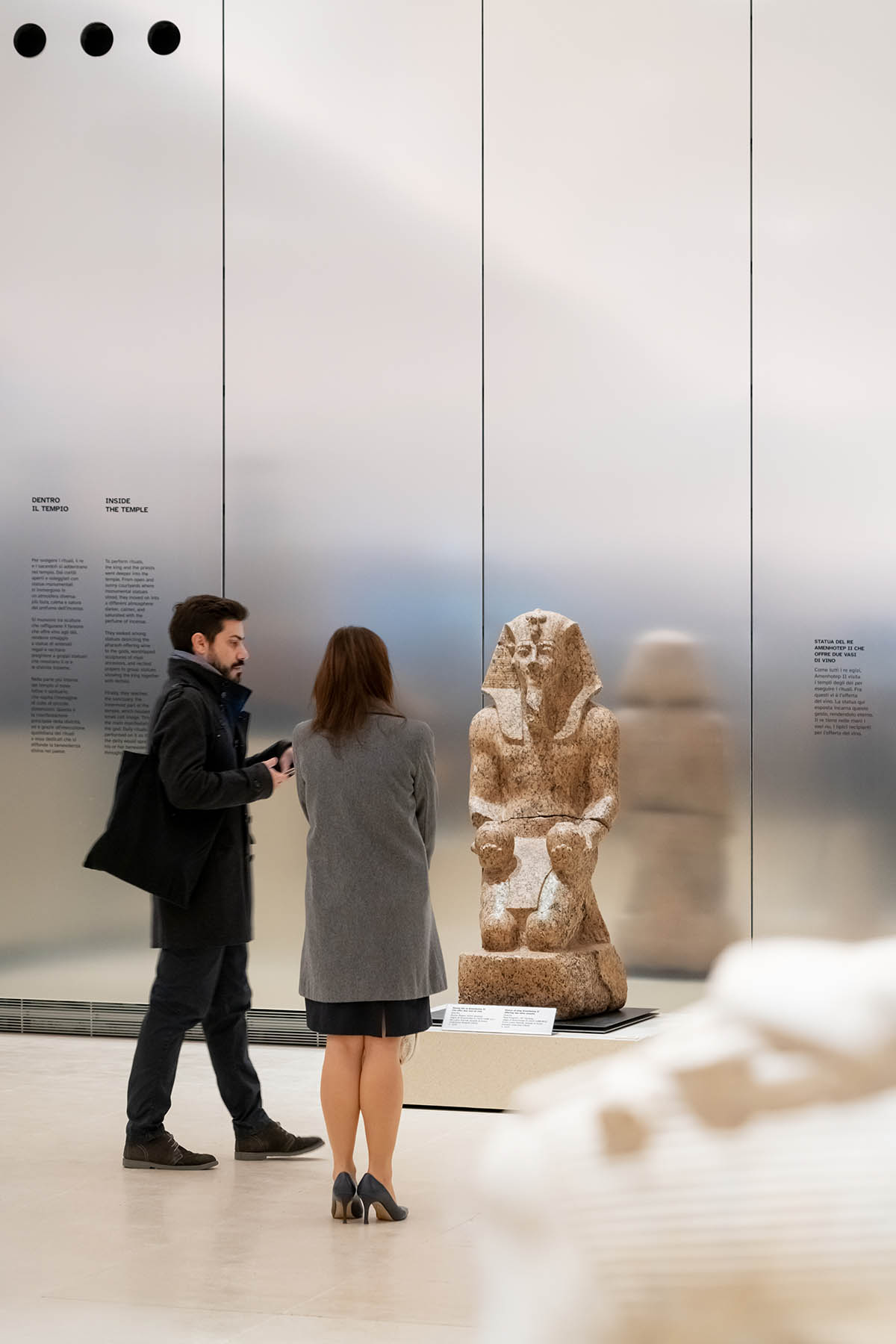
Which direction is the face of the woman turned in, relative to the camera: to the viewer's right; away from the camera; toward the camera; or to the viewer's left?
away from the camera

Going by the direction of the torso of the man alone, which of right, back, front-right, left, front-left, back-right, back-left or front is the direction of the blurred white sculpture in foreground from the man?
right

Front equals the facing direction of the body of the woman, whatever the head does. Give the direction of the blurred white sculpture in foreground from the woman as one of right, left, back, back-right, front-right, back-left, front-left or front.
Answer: back

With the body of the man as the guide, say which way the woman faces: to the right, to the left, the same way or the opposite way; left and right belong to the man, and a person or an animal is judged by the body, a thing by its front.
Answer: to the left

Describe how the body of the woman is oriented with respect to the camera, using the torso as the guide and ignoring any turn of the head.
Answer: away from the camera

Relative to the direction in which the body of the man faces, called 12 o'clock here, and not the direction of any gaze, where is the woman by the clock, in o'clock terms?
The woman is roughly at 2 o'clock from the man.

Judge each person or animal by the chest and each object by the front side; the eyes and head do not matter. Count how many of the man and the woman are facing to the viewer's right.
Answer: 1

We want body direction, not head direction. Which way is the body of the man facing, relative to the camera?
to the viewer's right

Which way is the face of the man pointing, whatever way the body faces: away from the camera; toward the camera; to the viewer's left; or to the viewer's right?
to the viewer's right

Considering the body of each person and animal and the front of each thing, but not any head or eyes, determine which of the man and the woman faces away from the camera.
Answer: the woman
